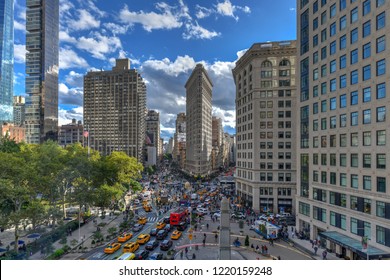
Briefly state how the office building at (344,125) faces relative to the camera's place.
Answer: facing the viewer and to the left of the viewer

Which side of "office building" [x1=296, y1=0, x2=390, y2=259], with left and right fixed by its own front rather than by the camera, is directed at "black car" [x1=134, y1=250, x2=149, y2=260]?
front
